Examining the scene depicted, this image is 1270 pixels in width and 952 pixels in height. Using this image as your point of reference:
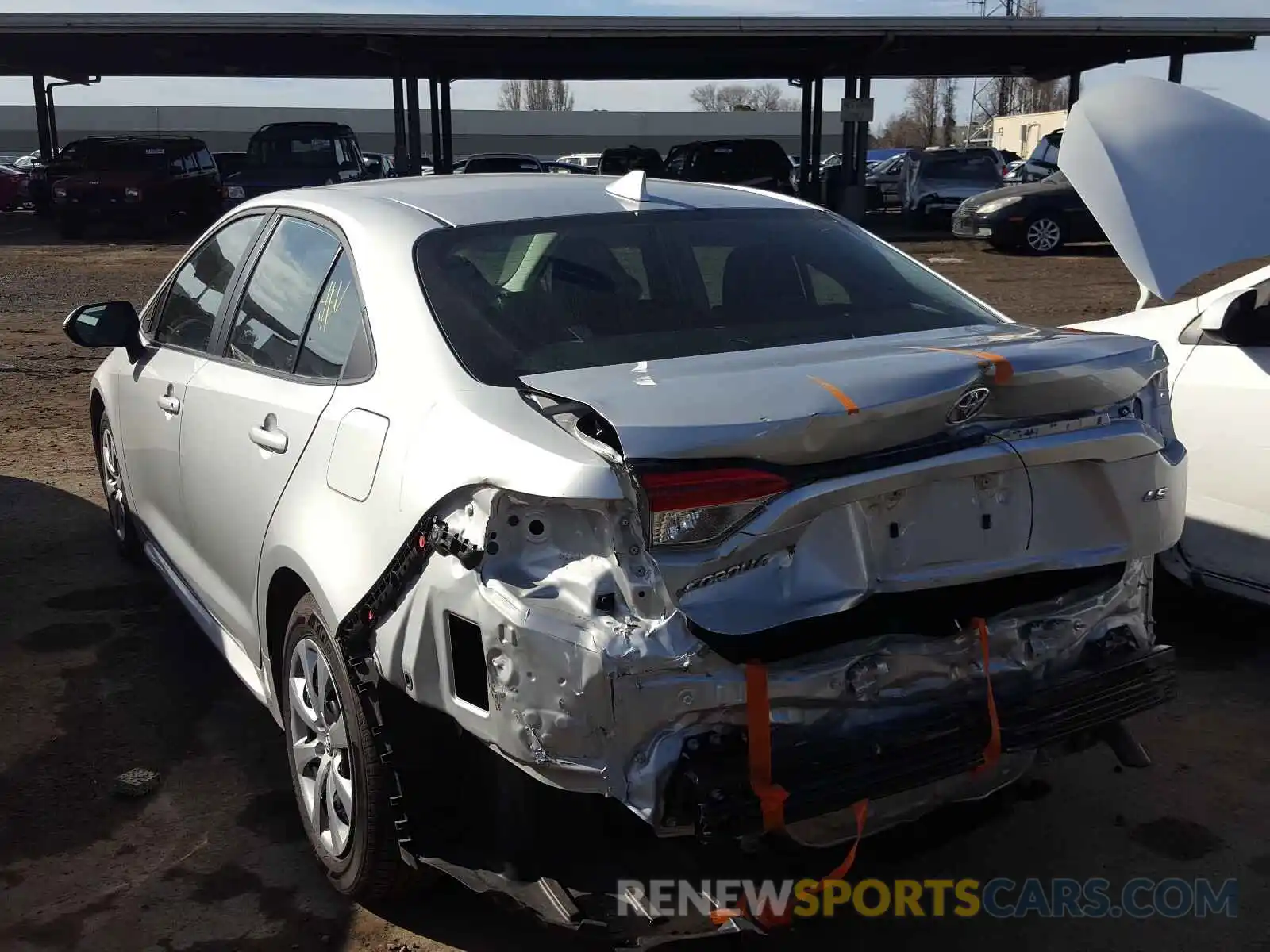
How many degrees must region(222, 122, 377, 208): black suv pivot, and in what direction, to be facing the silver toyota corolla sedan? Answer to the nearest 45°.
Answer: approximately 45° to its left

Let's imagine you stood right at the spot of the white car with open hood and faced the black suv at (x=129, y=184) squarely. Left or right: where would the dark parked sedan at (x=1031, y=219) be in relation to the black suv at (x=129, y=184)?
right

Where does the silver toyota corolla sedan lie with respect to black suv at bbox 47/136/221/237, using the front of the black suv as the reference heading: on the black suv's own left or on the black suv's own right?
on the black suv's own left

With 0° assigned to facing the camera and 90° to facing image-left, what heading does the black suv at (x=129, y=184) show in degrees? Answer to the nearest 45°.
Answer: approximately 45°

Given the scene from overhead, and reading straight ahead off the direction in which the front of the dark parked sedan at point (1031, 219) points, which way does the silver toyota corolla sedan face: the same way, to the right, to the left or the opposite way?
to the right

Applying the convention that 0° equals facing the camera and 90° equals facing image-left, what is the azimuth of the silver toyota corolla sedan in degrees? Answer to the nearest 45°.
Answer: approximately 135°

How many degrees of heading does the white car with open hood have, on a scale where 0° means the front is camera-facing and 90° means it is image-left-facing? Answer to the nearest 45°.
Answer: approximately 135°

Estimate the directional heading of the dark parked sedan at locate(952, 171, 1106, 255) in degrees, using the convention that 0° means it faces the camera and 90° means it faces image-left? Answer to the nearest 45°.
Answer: approximately 45°

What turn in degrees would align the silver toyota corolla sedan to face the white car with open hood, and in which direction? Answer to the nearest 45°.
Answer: approximately 90° to its right

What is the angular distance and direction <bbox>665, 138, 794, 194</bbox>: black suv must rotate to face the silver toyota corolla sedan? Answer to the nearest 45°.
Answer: approximately 45° to its left

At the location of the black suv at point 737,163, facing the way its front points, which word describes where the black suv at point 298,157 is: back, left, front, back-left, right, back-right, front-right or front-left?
front-right
